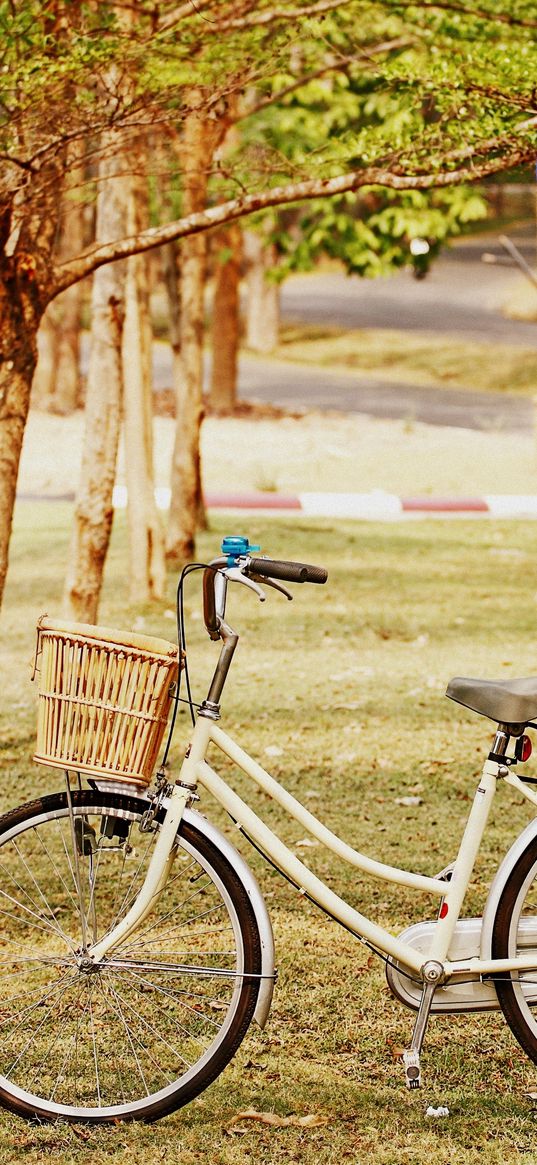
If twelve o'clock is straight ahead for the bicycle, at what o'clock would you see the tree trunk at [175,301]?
The tree trunk is roughly at 3 o'clock from the bicycle.

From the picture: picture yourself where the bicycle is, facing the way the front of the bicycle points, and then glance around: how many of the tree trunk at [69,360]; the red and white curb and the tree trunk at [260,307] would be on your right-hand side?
3

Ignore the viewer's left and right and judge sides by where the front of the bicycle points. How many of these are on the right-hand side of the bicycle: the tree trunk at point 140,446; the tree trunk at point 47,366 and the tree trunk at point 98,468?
3

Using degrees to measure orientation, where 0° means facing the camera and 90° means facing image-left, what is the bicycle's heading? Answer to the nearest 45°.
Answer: approximately 90°

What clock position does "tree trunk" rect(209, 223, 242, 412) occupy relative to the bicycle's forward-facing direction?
The tree trunk is roughly at 3 o'clock from the bicycle.

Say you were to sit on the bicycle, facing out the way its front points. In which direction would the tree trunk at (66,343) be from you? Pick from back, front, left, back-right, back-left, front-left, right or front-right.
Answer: right

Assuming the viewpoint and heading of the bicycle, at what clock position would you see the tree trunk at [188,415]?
The tree trunk is roughly at 3 o'clock from the bicycle.

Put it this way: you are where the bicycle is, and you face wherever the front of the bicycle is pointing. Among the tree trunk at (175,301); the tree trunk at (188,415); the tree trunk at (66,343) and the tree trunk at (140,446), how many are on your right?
4

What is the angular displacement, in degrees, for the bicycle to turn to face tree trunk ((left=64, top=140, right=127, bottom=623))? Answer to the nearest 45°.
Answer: approximately 90° to its right

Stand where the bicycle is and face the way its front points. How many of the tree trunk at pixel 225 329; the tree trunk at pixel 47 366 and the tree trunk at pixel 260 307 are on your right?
3

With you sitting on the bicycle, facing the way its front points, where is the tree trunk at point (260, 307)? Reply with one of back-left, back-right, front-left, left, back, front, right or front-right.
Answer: right

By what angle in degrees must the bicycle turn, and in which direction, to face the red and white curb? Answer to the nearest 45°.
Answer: approximately 90° to its right
